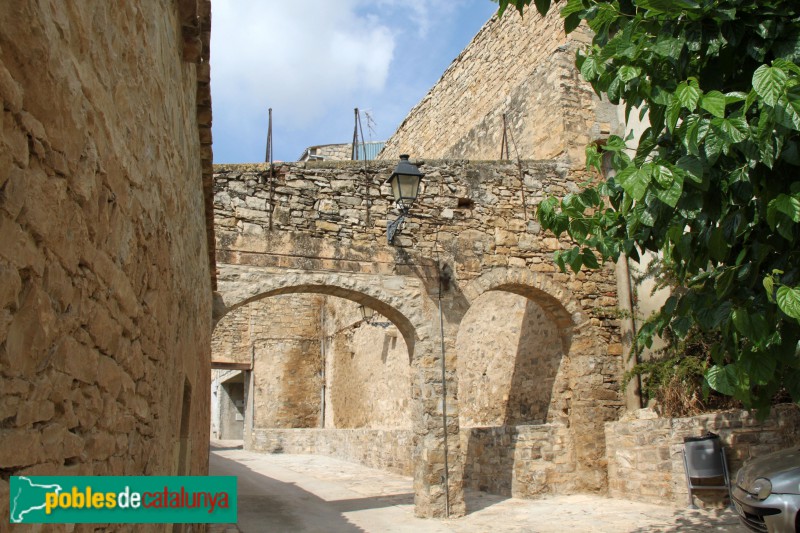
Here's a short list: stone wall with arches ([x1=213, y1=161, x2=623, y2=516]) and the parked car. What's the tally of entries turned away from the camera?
0

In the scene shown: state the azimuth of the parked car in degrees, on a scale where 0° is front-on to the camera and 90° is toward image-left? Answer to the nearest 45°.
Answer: approximately 45°

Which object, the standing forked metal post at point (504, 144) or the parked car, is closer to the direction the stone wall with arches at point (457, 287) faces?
the parked car

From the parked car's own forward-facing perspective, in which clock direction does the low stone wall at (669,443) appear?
The low stone wall is roughly at 4 o'clock from the parked car.

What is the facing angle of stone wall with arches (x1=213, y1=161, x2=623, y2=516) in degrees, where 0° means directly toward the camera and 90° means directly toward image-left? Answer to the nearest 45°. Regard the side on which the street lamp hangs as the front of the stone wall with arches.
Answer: approximately 0°

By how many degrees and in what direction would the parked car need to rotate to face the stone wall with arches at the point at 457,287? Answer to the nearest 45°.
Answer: approximately 90° to its right

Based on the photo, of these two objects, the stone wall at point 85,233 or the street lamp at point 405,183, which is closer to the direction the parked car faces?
the stone wall
